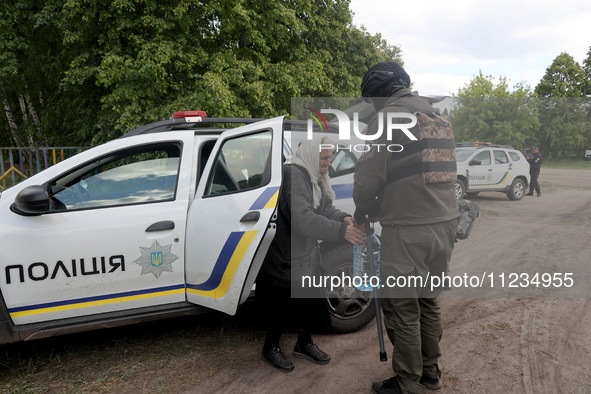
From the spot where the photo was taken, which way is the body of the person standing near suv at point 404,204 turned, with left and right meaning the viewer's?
facing away from the viewer and to the left of the viewer

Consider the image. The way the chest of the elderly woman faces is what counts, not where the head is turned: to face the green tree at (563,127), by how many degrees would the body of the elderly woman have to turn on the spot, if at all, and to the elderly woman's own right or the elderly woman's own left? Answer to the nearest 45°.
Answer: approximately 45° to the elderly woman's own left

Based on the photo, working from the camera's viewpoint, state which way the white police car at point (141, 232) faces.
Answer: facing to the left of the viewer

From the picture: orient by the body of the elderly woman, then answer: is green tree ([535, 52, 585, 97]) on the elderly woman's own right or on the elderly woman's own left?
on the elderly woman's own left

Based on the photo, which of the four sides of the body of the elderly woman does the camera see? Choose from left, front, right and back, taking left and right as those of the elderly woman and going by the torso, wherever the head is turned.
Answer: right

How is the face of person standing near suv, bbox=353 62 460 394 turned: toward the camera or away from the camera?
away from the camera

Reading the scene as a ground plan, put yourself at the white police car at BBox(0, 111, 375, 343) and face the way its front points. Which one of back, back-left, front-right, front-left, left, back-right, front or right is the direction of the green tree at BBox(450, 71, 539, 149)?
back-right

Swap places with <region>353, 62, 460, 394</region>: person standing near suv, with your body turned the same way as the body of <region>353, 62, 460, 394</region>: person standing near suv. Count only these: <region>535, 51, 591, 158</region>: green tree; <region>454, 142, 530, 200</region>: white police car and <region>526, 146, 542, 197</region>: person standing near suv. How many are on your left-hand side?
0

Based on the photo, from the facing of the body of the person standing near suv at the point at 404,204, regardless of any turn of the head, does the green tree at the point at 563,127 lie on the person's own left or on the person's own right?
on the person's own right
